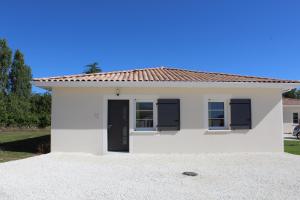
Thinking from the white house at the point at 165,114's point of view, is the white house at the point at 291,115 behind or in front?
behind

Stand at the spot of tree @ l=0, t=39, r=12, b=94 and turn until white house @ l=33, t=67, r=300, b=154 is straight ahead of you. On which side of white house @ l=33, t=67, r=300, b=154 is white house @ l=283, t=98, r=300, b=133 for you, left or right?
left

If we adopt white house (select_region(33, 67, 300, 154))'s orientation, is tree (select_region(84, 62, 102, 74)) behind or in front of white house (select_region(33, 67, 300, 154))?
behind

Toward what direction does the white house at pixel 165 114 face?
toward the camera

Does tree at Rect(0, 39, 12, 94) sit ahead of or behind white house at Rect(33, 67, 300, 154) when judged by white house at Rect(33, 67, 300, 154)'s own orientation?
behind

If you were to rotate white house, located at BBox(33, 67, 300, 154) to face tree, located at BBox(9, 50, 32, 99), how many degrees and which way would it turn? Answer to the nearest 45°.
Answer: approximately 135° to its right
